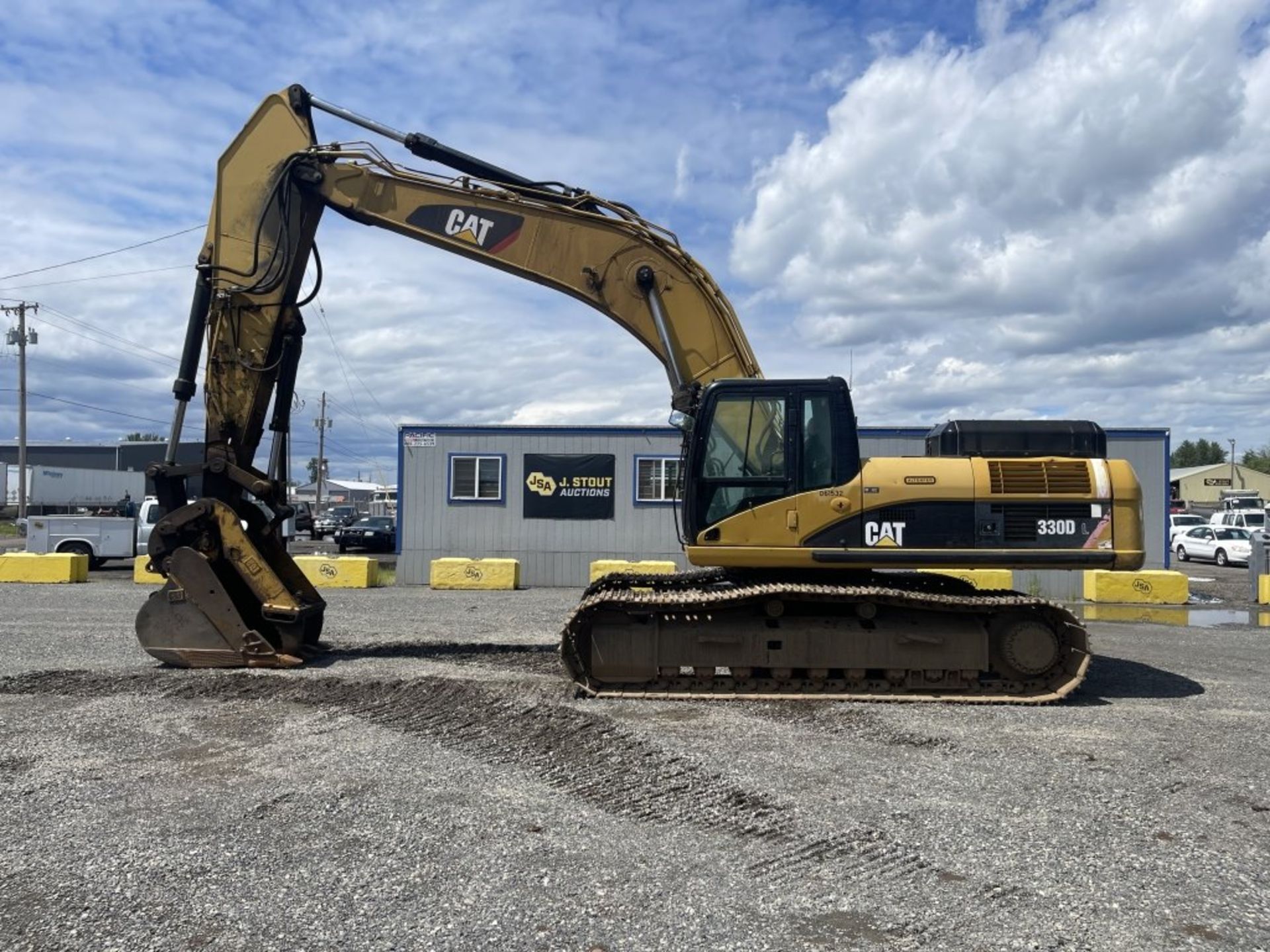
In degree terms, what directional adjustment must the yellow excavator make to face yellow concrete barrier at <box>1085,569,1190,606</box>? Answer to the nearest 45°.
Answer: approximately 135° to its right

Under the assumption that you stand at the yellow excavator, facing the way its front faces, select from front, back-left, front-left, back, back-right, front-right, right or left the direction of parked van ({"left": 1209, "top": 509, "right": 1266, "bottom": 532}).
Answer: back-right

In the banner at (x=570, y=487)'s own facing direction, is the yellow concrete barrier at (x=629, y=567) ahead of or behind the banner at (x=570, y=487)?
ahead

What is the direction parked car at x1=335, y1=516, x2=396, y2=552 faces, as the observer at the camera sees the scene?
facing the viewer and to the left of the viewer

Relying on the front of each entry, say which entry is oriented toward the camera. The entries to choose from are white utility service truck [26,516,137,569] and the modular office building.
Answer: the modular office building

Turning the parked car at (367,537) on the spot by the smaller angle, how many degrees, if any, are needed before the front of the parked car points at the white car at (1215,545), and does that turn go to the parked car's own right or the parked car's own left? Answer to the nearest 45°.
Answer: approximately 135° to the parked car's own left

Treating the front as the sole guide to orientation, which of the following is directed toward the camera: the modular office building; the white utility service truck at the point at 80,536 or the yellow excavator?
the modular office building

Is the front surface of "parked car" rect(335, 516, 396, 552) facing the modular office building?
no

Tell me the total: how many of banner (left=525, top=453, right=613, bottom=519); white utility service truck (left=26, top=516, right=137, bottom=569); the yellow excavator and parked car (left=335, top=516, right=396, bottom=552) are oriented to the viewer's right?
1

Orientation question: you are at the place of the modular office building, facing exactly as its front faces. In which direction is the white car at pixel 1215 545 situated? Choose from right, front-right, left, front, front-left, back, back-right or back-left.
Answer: back-left

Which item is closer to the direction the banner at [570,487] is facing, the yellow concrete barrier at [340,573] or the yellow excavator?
the yellow excavator

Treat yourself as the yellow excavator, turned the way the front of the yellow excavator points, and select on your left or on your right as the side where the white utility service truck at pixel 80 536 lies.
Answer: on your right

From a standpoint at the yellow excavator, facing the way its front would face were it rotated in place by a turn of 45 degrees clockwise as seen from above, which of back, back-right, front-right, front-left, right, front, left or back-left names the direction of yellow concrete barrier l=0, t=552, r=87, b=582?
front

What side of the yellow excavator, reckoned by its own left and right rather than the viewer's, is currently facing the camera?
left

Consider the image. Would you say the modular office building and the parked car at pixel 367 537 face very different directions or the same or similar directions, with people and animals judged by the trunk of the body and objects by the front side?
same or similar directions

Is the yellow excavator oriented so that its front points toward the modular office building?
no

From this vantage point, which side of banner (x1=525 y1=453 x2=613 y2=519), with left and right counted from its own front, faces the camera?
front

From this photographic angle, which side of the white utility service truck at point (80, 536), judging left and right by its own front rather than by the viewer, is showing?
right

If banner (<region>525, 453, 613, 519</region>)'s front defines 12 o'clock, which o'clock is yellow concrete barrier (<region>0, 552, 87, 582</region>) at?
The yellow concrete barrier is roughly at 3 o'clock from the banner.

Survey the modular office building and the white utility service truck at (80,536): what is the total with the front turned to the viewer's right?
1

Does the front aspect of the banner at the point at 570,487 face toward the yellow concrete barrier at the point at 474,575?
no
